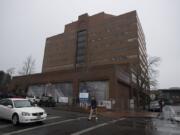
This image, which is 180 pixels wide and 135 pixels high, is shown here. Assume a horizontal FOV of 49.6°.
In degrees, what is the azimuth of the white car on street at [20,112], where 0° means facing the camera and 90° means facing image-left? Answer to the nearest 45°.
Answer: approximately 315°
